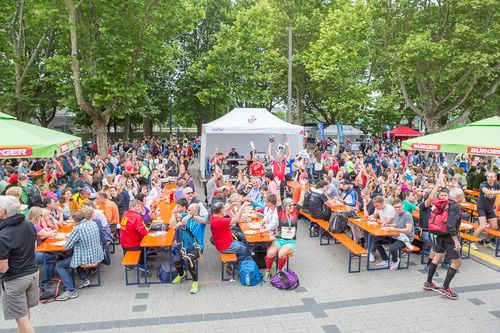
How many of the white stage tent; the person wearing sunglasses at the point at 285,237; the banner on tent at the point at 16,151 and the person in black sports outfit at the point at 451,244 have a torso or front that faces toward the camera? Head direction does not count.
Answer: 3

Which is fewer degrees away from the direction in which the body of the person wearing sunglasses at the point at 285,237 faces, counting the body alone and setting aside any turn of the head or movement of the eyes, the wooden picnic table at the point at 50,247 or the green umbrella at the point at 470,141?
the wooden picnic table

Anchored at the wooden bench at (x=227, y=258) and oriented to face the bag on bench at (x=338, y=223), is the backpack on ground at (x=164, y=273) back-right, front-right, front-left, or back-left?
back-left

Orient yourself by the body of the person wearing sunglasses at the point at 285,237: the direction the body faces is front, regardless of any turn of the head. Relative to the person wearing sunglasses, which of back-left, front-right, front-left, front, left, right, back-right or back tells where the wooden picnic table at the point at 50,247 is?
right

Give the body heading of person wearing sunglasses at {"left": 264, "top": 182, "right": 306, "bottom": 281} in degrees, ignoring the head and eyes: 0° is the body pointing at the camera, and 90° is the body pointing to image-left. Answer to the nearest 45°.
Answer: approximately 0°

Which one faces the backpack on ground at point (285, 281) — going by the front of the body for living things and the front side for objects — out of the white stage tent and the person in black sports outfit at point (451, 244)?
the white stage tent
